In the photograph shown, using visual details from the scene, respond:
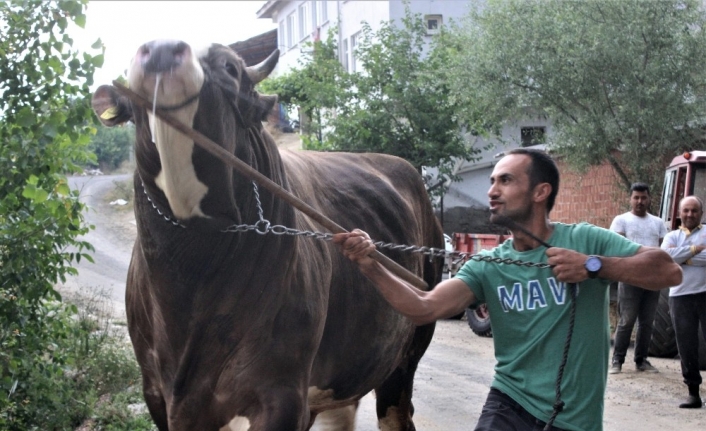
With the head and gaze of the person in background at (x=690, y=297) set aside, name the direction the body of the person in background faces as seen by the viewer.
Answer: toward the camera

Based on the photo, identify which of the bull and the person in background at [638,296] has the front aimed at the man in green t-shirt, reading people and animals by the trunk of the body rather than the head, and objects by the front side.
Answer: the person in background

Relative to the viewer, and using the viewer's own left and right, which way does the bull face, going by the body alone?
facing the viewer and to the left of the viewer

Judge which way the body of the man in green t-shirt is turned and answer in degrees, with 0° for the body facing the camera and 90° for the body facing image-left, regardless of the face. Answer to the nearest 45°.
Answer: approximately 45°

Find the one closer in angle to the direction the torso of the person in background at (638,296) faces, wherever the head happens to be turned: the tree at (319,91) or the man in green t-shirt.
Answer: the man in green t-shirt

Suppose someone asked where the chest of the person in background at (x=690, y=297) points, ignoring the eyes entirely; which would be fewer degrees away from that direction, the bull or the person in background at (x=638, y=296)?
the bull

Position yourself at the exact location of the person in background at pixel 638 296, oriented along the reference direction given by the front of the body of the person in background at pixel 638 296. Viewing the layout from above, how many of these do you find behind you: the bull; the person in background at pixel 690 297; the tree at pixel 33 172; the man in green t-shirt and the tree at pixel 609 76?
1

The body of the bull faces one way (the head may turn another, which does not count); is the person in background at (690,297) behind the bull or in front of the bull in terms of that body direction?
behind

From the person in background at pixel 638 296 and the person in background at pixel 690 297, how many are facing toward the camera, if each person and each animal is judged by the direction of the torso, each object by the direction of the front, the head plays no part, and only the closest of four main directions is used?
2

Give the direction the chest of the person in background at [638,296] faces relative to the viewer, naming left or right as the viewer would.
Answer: facing the viewer

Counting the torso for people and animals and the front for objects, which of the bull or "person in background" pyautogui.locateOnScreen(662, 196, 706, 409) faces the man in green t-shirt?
the person in background
